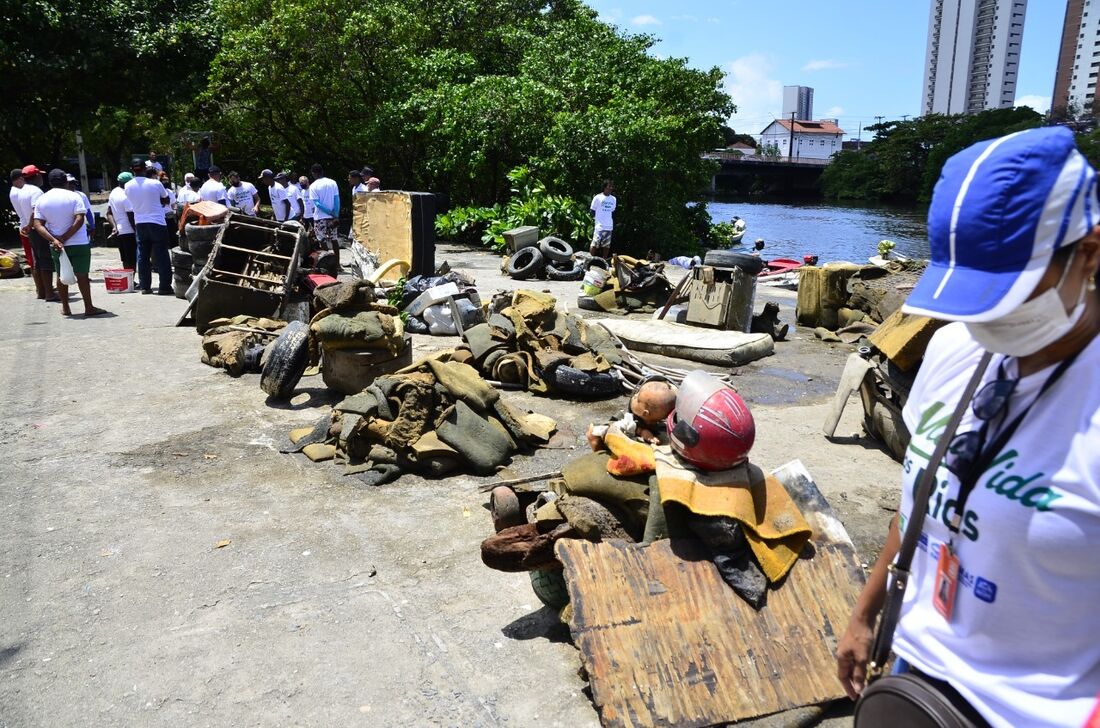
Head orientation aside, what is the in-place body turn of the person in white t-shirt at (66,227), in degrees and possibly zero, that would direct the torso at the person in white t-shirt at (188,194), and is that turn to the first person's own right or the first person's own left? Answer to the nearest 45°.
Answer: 0° — they already face them

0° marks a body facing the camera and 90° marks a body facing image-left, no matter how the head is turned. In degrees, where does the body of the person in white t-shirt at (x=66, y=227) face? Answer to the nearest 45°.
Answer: approximately 225°

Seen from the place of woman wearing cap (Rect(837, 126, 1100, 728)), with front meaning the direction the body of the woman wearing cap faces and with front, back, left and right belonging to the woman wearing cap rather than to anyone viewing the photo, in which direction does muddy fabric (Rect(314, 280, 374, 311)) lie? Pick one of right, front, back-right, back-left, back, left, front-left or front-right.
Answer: right

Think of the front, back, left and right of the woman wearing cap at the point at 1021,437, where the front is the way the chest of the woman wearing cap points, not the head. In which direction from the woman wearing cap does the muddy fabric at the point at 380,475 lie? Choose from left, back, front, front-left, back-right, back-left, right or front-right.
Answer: right

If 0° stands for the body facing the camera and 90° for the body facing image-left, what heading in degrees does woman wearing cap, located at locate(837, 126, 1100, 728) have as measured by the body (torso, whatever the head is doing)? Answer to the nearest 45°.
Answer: approximately 45°

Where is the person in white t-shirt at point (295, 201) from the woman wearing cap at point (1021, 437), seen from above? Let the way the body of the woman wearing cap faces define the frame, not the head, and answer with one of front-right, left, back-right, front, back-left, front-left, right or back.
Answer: right

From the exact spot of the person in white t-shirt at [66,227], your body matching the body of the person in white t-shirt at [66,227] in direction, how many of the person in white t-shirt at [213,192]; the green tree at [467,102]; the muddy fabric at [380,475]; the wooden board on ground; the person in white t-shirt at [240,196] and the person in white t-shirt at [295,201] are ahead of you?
4

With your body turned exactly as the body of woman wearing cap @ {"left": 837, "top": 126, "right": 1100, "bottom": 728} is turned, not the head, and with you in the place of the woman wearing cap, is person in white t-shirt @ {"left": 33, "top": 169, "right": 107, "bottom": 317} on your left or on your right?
on your right

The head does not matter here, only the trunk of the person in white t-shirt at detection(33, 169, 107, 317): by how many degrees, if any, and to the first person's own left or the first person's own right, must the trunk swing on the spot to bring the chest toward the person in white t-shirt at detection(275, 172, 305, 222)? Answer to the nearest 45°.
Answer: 0° — they already face them

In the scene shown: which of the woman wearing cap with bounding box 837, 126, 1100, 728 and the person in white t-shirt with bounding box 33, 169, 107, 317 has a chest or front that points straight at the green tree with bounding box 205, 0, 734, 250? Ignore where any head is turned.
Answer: the person in white t-shirt
